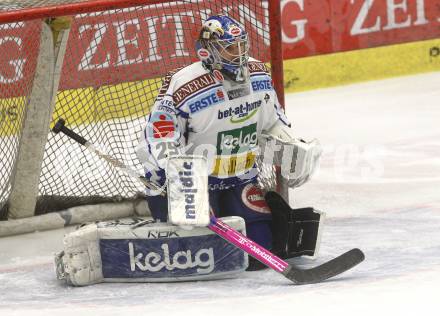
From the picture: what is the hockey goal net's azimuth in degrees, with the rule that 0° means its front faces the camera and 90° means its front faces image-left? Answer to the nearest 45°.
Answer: approximately 315°
